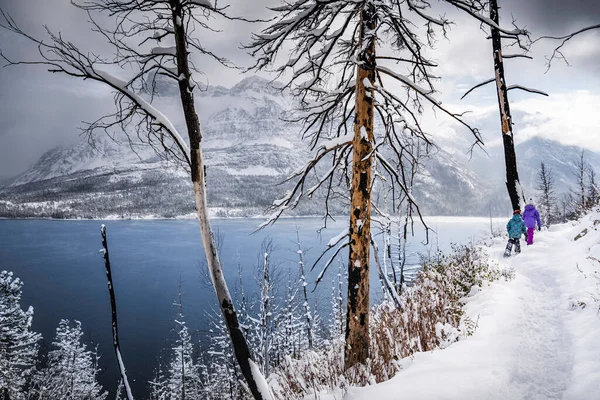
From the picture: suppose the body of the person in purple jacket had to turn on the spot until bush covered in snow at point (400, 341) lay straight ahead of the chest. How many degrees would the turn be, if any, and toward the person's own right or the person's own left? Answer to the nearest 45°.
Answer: approximately 180°

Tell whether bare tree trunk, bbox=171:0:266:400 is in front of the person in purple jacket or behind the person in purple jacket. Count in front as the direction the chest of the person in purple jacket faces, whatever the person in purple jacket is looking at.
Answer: behind

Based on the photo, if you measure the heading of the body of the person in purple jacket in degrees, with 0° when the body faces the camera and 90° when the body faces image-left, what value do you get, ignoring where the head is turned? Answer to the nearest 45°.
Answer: approximately 180°

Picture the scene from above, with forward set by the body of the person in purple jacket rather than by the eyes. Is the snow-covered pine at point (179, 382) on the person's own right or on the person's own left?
on the person's own left
